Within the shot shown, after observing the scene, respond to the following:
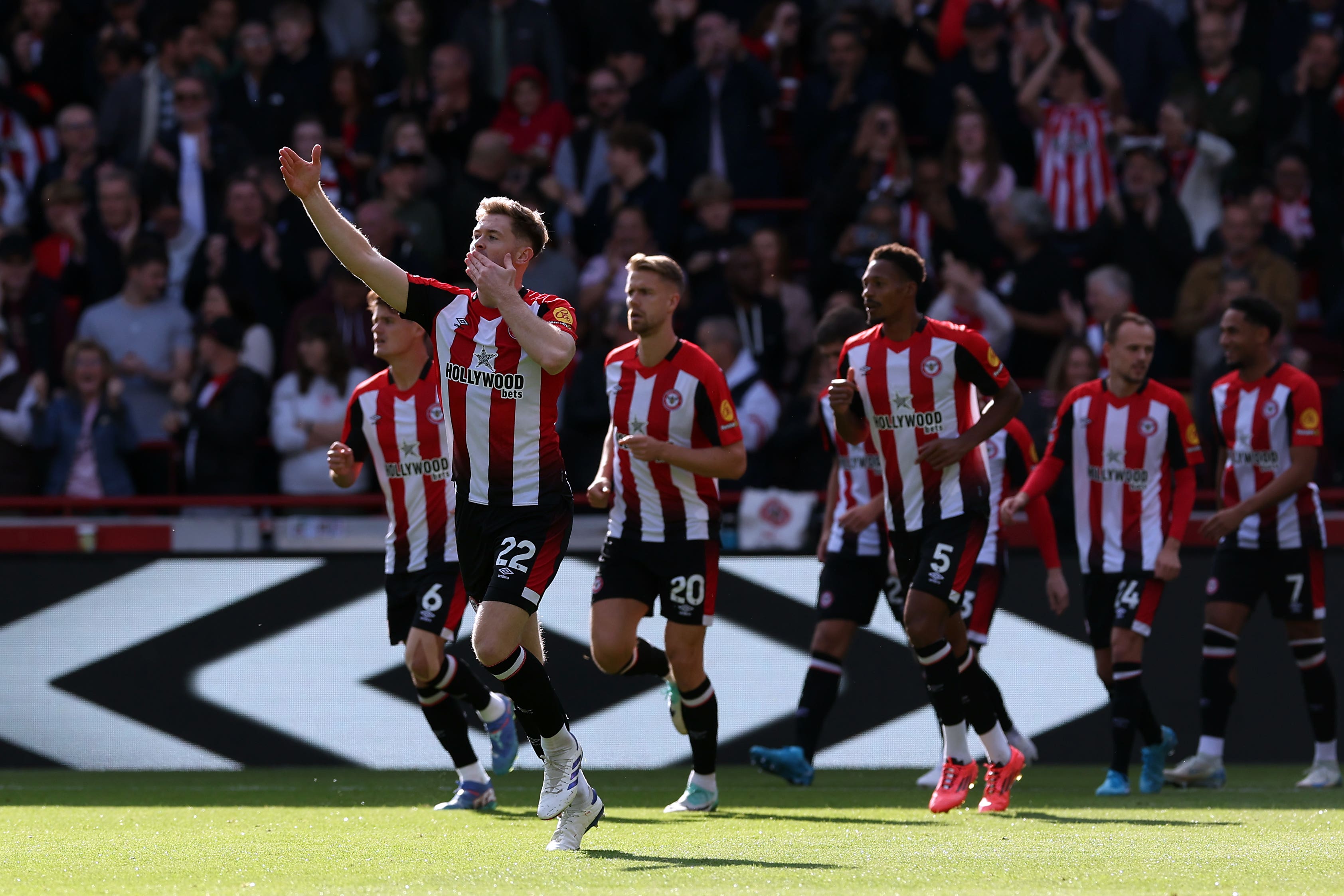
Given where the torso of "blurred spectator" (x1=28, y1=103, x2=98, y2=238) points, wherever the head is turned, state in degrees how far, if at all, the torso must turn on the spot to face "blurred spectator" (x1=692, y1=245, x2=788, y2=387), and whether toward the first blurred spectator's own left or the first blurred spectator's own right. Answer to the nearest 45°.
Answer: approximately 45° to the first blurred spectator's own left

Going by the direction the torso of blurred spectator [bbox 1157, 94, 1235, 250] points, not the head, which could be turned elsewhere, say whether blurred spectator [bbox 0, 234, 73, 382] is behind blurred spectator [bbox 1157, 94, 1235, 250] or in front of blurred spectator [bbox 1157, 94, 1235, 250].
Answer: in front

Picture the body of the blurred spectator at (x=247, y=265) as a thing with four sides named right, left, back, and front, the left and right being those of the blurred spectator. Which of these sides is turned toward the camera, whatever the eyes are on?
front

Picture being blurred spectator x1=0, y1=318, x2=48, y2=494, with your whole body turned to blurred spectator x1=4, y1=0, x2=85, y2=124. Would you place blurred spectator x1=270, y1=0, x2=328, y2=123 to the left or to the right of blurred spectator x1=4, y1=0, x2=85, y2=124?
right

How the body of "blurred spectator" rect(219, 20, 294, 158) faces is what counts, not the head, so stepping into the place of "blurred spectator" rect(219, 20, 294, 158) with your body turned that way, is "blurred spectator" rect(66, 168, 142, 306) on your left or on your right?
on your right

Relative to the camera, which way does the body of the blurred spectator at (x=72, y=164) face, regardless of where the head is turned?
toward the camera

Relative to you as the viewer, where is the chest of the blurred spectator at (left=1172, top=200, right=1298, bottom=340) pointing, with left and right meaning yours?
facing the viewer

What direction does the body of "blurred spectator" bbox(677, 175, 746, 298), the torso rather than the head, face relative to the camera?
toward the camera
